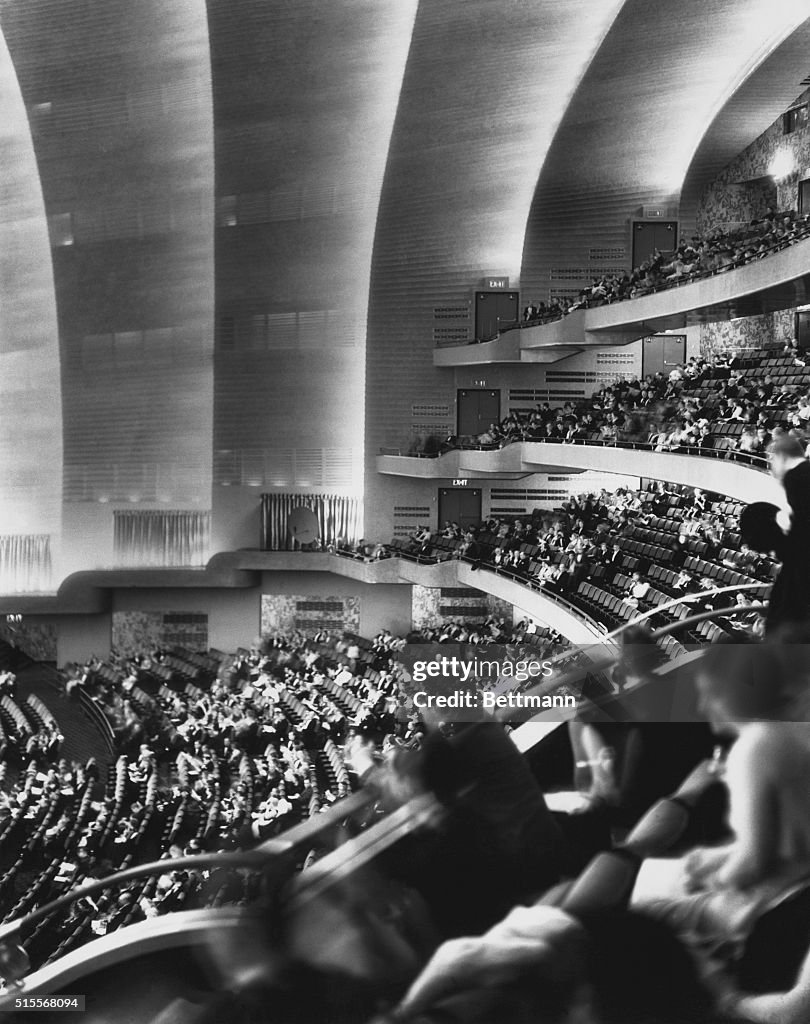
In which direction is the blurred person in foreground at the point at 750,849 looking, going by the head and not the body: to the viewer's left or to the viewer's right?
to the viewer's left

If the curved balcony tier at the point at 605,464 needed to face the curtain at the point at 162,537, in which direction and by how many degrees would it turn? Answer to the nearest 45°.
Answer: approximately 90° to its right

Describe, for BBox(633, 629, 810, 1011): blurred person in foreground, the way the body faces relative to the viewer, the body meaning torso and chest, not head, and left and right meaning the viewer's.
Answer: facing to the left of the viewer

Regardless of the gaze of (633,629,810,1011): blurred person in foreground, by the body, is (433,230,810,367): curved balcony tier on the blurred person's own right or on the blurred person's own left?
on the blurred person's own right

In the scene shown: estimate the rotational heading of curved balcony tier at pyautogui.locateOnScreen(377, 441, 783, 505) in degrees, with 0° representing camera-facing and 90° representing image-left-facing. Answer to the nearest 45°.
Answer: approximately 45°
